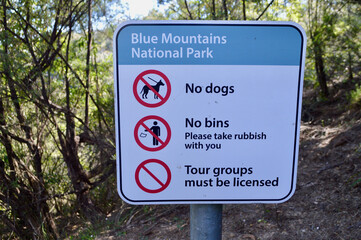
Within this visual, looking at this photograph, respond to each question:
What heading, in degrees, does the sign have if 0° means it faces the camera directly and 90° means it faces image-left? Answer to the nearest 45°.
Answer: approximately 0°
